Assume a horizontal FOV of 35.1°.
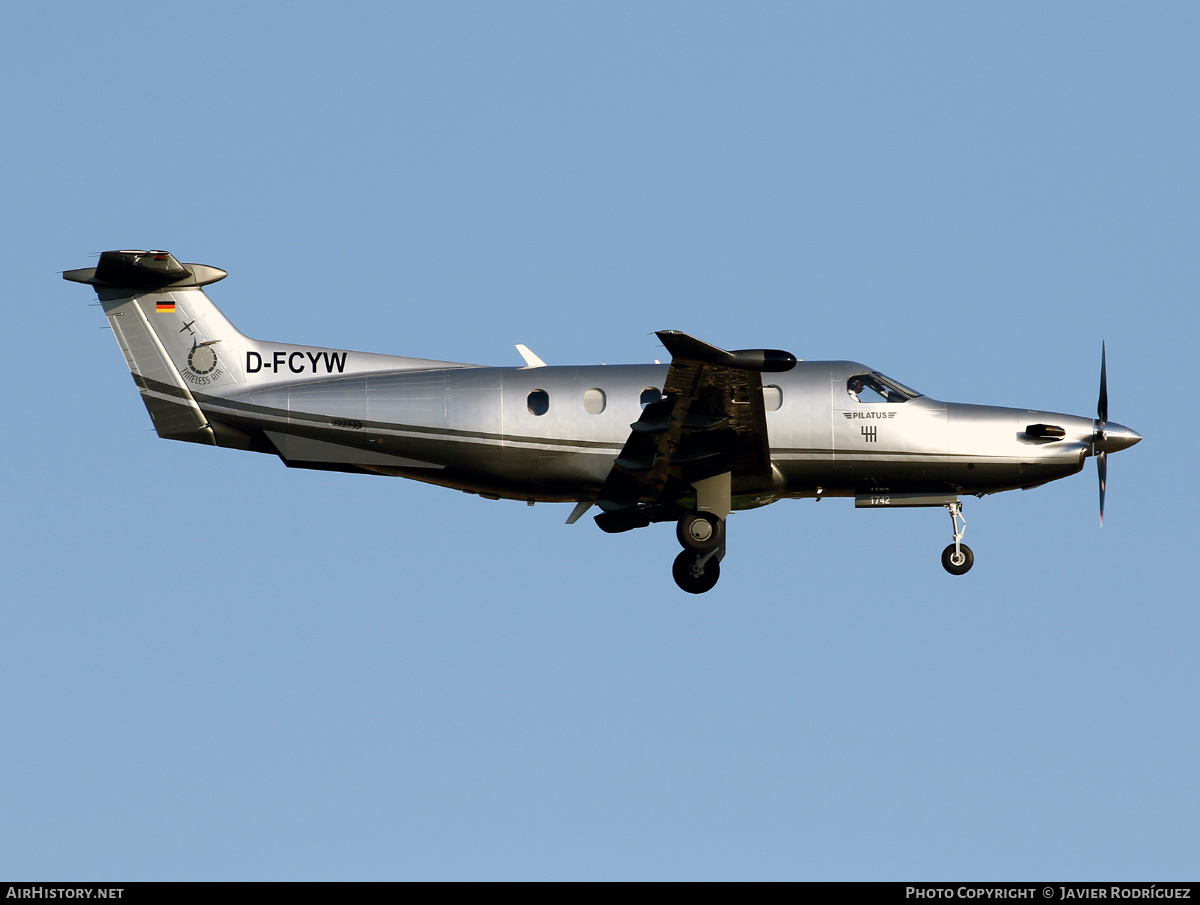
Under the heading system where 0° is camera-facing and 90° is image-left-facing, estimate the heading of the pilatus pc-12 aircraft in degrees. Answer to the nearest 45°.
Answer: approximately 270°
